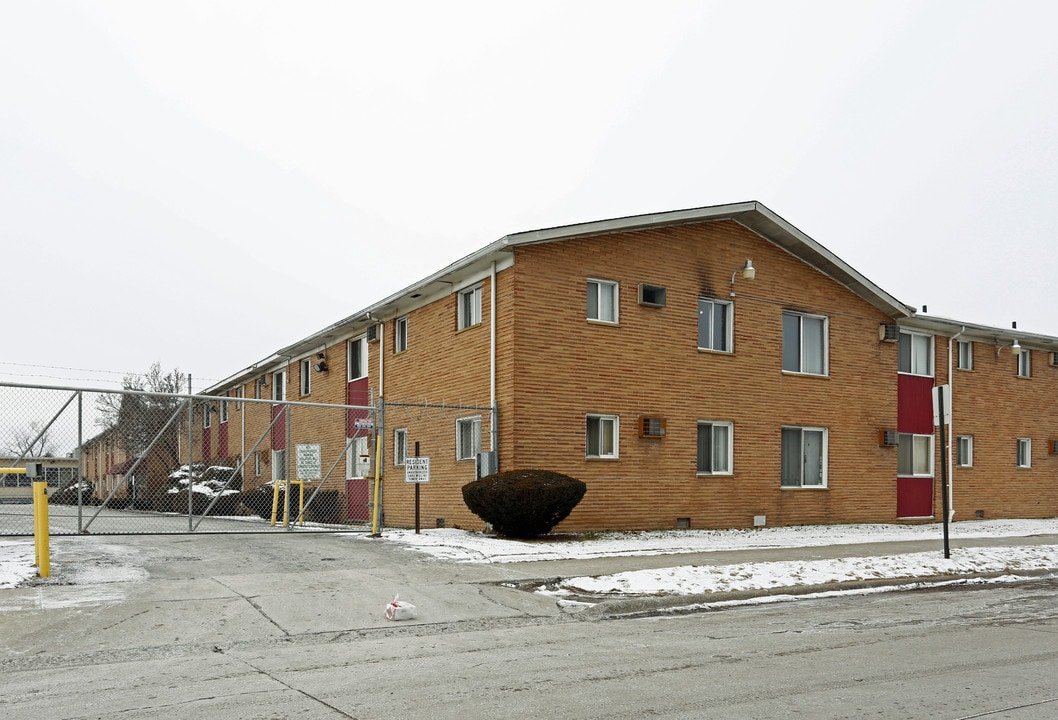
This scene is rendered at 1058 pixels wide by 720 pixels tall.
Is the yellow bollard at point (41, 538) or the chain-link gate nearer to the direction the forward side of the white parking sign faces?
the yellow bollard

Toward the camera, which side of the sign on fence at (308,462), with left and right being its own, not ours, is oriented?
front

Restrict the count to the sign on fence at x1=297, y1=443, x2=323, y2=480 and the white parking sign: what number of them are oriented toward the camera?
2

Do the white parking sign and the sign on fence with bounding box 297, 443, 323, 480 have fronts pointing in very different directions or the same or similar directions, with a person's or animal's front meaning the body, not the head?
same or similar directions

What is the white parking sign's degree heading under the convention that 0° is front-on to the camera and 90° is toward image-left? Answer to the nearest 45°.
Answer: approximately 0°

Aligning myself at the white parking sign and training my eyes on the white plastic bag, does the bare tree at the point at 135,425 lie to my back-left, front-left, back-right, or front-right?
back-right

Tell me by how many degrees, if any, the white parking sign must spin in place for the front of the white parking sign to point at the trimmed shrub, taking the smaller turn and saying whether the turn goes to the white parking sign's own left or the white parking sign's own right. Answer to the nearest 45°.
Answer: approximately 90° to the white parking sign's own left

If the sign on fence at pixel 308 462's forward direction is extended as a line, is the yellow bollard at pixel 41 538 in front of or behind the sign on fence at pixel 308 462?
in front

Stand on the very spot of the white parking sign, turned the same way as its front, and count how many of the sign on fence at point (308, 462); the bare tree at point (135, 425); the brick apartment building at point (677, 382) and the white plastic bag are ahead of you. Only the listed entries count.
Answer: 1

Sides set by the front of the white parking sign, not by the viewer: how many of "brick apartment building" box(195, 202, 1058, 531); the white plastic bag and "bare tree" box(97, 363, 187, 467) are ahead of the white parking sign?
1
